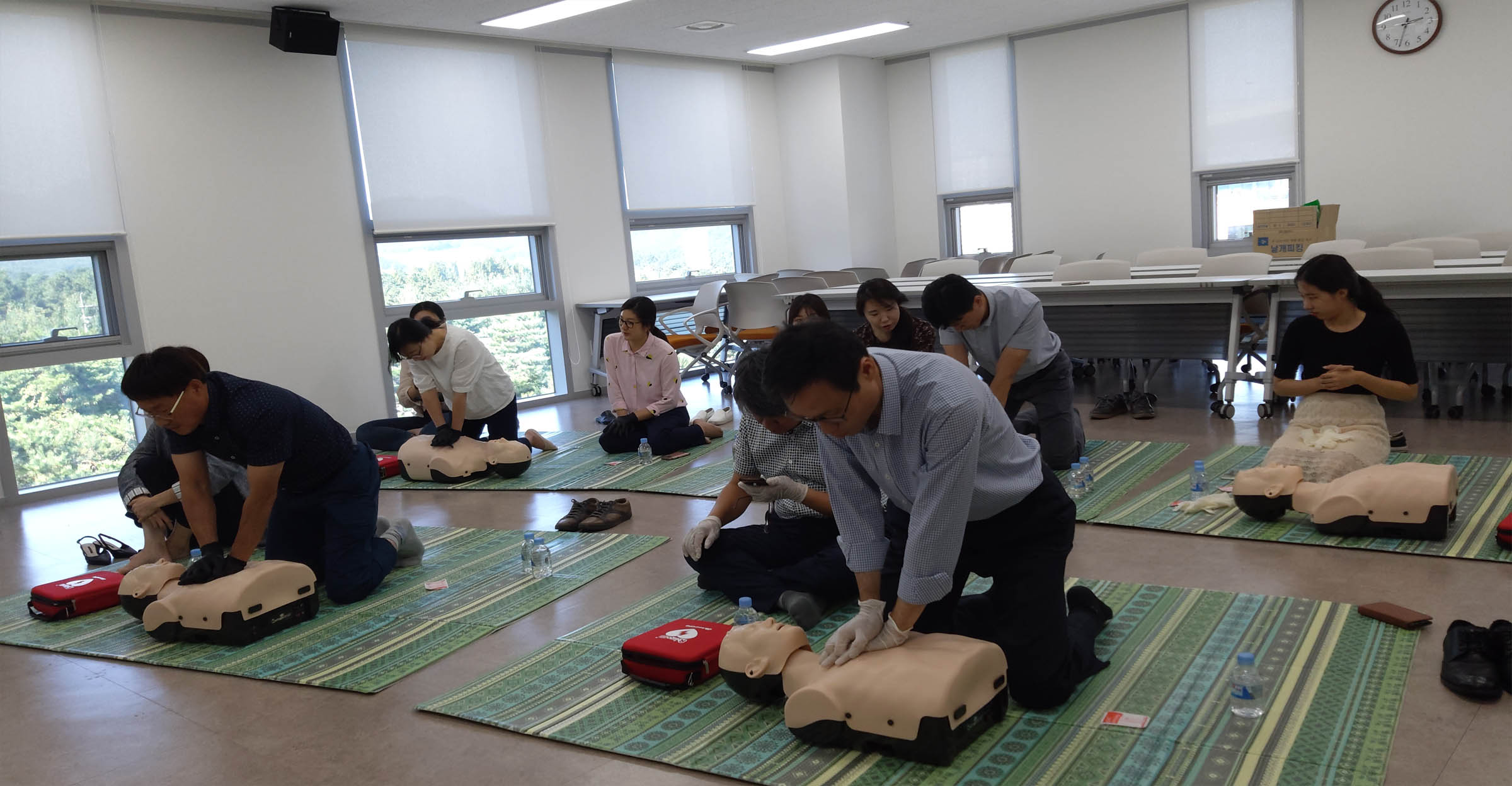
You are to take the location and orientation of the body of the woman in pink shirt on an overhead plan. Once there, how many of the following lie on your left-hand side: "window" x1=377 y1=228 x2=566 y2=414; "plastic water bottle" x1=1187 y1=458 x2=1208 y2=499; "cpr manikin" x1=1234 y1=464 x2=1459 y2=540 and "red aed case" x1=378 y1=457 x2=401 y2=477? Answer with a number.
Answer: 2

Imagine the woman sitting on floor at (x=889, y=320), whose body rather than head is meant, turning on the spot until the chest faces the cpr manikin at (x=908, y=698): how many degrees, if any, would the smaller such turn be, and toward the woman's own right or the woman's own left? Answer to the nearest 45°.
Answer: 0° — they already face it

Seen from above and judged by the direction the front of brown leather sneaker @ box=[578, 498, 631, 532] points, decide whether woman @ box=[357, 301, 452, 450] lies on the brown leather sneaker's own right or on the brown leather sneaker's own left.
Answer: on the brown leather sneaker's own right

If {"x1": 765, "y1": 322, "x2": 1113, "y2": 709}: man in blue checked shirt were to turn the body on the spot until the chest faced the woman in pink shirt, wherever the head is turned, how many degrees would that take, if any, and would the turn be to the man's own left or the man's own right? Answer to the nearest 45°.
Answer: approximately 90° to the man's own right

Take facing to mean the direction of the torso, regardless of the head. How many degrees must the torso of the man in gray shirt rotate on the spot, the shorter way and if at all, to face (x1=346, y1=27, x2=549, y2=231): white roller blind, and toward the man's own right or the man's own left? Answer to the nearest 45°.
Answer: approximately 90° to the man's own right

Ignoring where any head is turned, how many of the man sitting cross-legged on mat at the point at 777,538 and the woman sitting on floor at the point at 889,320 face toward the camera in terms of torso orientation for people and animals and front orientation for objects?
2

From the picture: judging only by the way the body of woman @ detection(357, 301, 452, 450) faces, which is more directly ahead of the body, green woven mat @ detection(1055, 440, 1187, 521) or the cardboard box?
the green woven mat

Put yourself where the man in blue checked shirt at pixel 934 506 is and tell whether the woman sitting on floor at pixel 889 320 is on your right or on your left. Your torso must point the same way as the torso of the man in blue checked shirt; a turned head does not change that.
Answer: on your right

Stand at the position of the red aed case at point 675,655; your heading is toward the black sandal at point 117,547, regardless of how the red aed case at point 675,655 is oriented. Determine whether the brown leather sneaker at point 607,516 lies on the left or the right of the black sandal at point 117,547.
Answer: right
